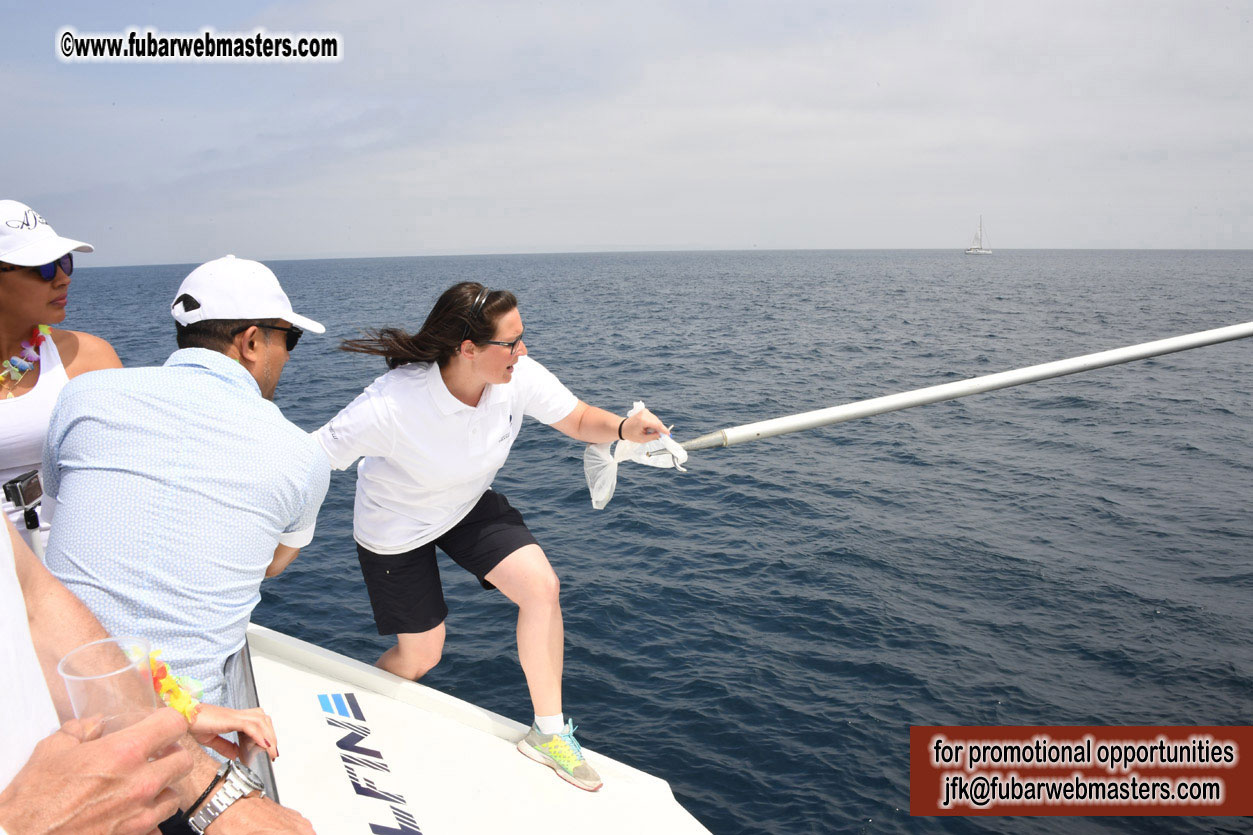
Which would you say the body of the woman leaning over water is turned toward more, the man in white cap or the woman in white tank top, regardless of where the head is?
the man in white cap

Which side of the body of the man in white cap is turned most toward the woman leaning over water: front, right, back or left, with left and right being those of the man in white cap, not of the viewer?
front

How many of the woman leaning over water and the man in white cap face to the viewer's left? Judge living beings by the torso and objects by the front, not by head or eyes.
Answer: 0

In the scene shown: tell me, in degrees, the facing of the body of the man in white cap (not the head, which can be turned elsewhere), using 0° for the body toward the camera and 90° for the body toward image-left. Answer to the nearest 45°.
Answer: approximately 225°

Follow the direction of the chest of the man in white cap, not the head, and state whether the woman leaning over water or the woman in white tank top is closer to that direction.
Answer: the woman leaning over water

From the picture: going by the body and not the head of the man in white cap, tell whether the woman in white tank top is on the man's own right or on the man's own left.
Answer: on the man's own left
